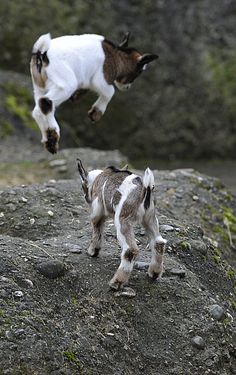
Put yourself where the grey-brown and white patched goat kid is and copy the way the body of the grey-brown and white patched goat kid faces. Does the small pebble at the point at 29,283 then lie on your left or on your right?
on your left

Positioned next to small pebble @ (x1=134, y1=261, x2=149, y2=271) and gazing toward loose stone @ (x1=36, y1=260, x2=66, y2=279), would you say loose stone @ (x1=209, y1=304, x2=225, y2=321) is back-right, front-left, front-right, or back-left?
back-left

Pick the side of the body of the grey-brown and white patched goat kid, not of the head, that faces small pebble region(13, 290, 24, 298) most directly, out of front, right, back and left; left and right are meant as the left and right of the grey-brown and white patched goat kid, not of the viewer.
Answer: left

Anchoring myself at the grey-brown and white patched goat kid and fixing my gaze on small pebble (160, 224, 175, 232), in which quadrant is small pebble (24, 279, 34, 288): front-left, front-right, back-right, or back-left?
back-left

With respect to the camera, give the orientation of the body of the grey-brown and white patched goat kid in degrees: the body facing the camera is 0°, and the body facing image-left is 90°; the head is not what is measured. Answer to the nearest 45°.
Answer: approximately 135°

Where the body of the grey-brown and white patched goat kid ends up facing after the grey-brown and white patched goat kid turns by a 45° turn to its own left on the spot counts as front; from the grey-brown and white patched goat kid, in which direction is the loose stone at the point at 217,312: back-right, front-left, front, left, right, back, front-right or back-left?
back
